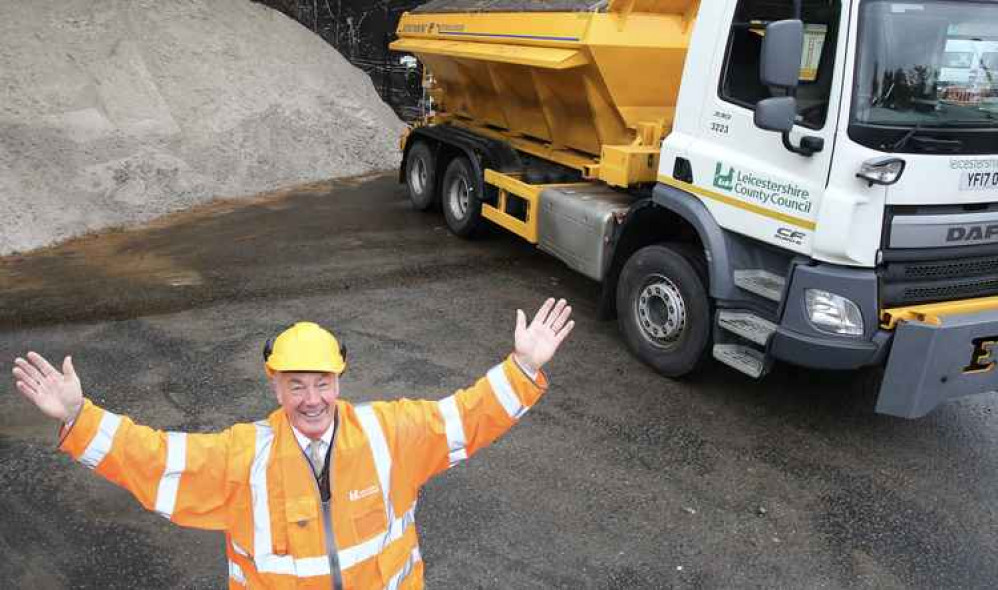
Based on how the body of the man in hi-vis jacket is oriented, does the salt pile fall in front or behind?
behind

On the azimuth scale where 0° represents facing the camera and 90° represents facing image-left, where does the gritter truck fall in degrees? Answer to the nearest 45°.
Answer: approximately 315°

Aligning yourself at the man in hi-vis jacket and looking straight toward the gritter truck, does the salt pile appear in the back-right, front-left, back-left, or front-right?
front-left

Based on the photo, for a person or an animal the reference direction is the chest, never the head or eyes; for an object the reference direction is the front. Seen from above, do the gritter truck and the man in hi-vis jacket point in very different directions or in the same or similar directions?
same or similar directions

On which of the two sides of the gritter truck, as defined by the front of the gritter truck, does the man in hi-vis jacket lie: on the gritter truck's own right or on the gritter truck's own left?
on the gritter truck's own right

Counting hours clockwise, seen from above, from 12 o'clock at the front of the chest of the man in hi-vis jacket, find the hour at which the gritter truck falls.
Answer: The gritter truck is roughly at 8 o'clock from the man in hi-vis jacket.

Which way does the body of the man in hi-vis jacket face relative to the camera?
toward the camera

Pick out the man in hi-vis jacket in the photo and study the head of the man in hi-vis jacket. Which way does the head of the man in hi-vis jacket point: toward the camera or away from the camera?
toward the camera

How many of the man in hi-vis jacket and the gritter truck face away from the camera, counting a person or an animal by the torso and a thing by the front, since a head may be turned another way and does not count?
0

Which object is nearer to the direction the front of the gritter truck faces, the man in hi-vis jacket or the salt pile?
the man in hi-vis jacket

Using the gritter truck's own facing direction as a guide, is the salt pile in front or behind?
behind
